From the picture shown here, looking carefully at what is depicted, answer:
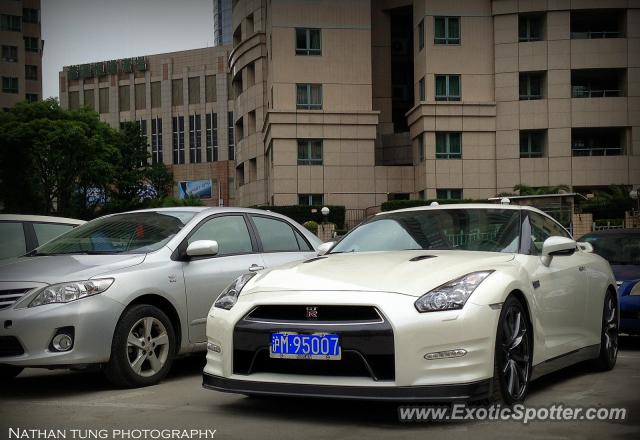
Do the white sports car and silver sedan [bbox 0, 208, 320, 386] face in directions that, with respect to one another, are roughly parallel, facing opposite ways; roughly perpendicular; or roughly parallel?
roughly parallel

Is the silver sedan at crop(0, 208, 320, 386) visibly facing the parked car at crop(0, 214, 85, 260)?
no

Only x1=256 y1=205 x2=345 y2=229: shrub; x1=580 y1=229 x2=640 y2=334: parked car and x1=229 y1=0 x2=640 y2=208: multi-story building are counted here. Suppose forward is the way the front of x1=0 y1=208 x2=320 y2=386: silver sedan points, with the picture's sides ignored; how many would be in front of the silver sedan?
0

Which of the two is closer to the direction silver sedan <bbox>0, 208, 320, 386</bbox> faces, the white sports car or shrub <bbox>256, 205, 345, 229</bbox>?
the white sports car

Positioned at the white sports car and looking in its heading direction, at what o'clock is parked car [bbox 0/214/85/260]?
The parked car is roughly at 3 o'clock from the white sports car.

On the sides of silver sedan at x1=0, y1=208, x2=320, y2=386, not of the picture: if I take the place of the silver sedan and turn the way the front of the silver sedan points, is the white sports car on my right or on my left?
on my left

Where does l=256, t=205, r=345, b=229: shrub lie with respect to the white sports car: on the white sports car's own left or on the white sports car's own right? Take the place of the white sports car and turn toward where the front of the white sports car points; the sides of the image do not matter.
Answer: on the white sports car's own right

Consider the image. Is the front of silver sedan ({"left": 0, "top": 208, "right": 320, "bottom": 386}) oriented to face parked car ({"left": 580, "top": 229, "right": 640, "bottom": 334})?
no

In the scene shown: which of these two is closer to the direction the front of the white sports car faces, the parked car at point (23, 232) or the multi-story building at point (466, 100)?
the parked car

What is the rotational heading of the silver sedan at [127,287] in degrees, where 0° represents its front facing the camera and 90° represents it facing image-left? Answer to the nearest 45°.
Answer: approximately 45°

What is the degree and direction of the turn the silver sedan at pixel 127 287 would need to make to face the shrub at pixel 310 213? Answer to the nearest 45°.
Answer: approximately 135° to its right

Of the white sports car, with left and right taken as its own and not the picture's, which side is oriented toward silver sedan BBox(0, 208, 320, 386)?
right

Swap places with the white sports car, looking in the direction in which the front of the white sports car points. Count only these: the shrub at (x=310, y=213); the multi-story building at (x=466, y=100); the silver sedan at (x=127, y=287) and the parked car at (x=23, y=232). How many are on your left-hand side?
0

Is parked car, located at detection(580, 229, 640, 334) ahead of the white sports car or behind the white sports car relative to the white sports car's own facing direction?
behind

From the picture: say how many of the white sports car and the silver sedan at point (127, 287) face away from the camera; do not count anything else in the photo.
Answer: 0

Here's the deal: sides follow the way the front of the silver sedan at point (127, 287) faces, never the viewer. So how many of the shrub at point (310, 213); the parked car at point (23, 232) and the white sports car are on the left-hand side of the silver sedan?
1

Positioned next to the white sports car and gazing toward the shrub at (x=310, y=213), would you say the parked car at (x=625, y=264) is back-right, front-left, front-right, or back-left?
front-right

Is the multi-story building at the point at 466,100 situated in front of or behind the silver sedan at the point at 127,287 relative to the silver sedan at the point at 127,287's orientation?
behind
